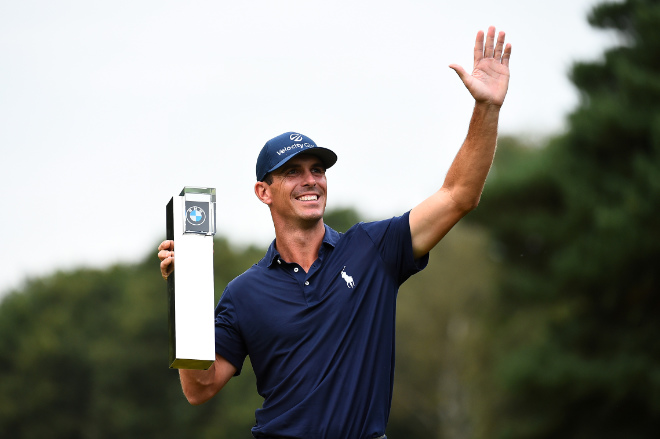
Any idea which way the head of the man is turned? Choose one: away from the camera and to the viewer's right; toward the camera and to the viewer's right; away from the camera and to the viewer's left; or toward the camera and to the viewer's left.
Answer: toward the camera and to the viewer's right

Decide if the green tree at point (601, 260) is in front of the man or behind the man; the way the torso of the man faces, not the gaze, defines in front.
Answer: behind

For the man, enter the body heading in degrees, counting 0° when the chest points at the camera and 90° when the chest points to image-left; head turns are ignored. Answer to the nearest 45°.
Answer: approximately 0°
